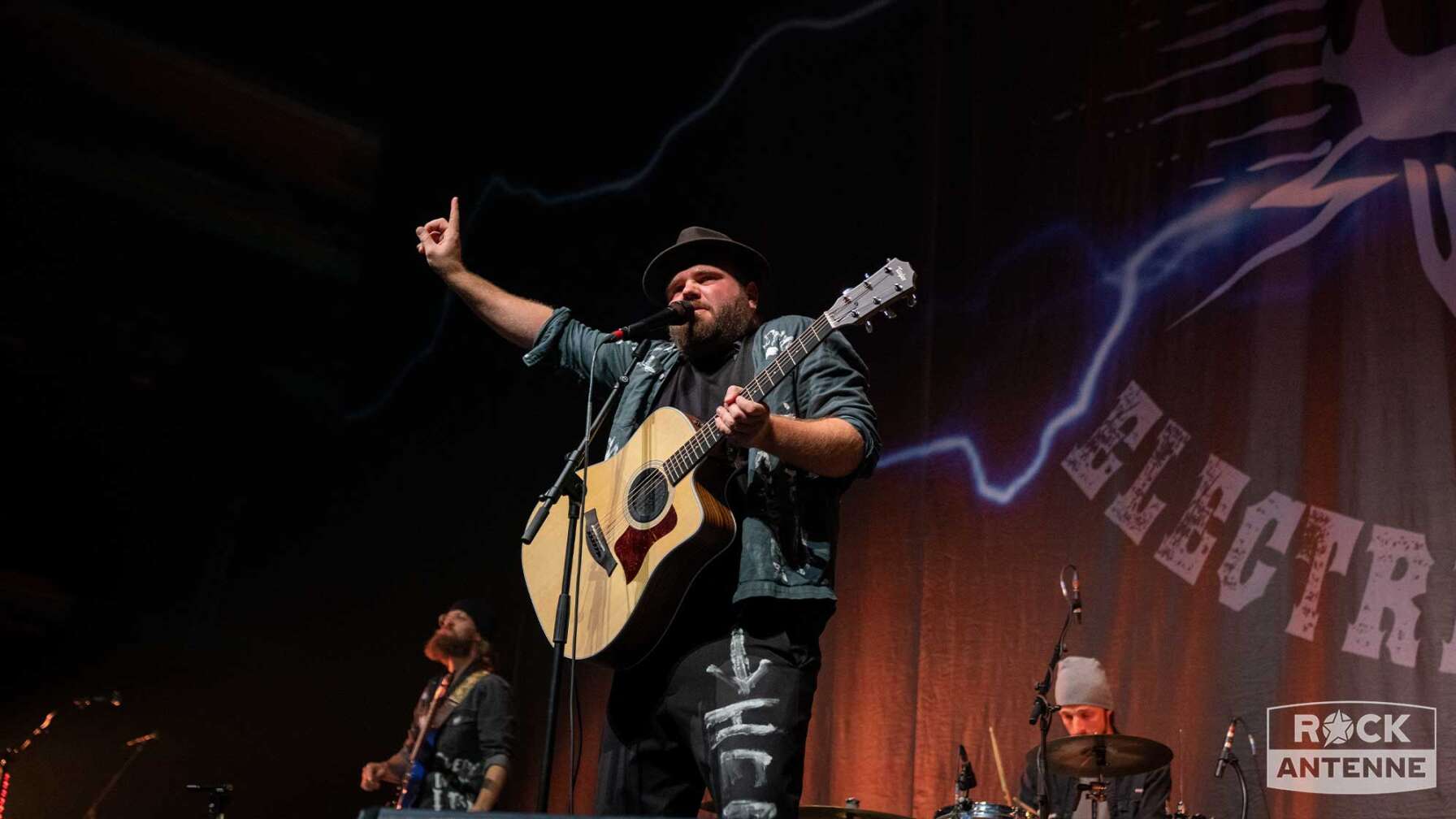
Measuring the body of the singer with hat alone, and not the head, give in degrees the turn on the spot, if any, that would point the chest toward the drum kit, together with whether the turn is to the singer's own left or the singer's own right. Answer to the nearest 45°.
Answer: approximately 180°

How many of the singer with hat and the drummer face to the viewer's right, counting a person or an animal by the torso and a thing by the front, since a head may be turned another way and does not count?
0

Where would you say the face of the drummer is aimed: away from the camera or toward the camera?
toward the camera

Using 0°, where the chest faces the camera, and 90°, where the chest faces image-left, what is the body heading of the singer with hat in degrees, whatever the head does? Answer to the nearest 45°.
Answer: approximately 45°

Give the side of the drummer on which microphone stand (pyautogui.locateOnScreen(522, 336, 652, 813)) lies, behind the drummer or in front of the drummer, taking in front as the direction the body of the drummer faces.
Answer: in front

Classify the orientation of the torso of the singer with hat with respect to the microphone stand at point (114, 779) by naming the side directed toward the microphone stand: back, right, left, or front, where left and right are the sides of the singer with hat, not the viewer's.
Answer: right

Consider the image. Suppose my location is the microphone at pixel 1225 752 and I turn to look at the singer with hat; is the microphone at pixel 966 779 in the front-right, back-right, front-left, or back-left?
front-right

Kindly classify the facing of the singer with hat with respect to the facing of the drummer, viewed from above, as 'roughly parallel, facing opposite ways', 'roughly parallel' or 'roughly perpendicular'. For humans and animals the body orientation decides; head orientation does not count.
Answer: roughly parallel

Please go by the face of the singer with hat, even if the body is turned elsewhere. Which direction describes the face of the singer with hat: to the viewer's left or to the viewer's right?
to the viewer's left

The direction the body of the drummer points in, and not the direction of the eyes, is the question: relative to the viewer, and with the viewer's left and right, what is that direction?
facing the viewer and to the left of the viewer
